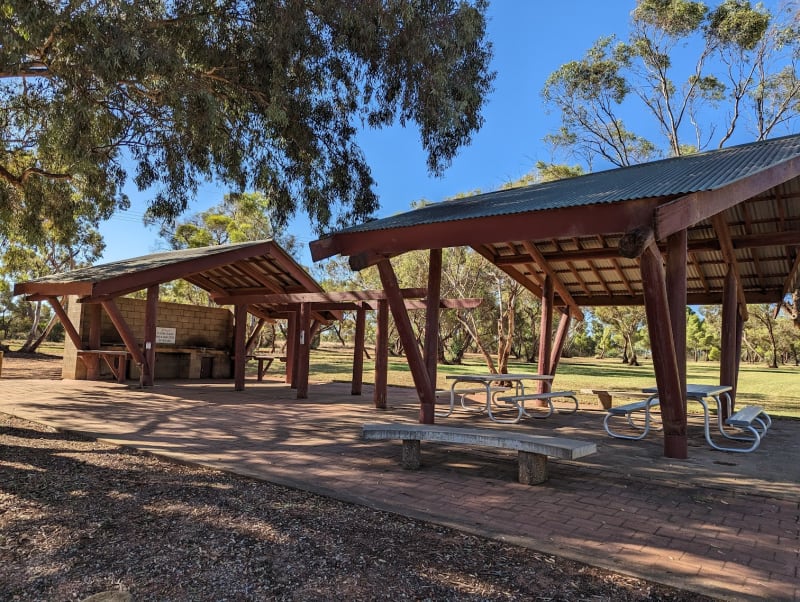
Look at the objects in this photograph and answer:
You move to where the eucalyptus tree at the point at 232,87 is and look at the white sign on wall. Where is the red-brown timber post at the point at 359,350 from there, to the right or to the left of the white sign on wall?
right

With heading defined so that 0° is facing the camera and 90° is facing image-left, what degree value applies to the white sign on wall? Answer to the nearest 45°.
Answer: approximately 0°

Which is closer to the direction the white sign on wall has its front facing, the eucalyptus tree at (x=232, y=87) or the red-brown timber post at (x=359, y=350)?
the eucalyptus tree

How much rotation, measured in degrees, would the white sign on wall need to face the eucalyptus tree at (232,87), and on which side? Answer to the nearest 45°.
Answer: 0° — it already faces it

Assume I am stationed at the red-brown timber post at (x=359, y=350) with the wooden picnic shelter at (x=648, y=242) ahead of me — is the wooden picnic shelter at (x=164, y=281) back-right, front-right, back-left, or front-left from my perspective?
back-right

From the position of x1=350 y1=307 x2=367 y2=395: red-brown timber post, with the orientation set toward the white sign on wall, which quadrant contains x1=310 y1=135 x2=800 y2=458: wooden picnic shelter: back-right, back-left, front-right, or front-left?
back-left

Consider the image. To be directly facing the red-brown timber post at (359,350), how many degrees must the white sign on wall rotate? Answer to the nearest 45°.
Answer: approximately 45° to its left

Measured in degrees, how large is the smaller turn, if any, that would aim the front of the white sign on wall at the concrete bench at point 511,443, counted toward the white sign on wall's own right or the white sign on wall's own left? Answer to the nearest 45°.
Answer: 0° — it already faces it
